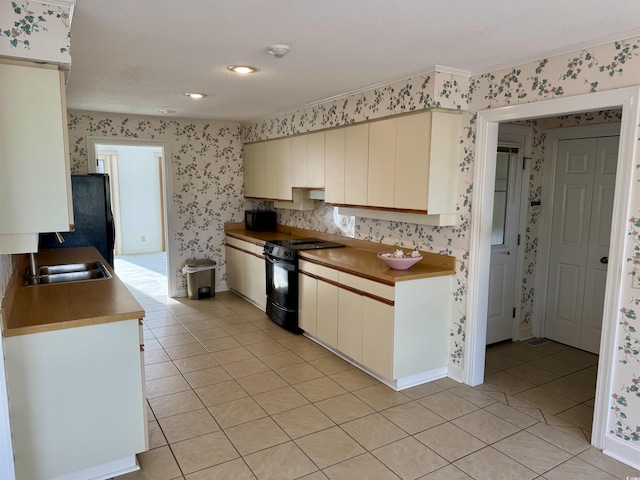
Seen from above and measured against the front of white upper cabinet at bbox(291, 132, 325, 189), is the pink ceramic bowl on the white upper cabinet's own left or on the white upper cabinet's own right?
on the white upper cabinet's own left

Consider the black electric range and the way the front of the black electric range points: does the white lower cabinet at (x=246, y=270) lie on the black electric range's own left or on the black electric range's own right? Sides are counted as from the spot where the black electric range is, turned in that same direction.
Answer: on the black electric range's own right

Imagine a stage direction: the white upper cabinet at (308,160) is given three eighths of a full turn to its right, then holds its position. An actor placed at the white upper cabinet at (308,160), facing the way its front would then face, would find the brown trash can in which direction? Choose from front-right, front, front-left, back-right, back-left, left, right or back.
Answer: front-left

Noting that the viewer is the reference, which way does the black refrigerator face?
facing to the right of the viewer

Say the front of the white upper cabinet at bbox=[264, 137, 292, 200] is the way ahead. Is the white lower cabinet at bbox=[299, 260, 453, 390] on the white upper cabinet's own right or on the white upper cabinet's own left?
on the white upper cabinet's own left

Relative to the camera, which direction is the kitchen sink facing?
to the viewer's right

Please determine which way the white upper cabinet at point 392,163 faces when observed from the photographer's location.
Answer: facing the viewer and to the left of the viewer

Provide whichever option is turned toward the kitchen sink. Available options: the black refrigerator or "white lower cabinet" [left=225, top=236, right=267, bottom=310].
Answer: the white lower cabinet

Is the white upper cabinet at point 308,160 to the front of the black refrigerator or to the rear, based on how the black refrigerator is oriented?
to the front

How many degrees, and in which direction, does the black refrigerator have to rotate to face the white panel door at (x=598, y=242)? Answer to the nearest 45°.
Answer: approximately 45° to its right
